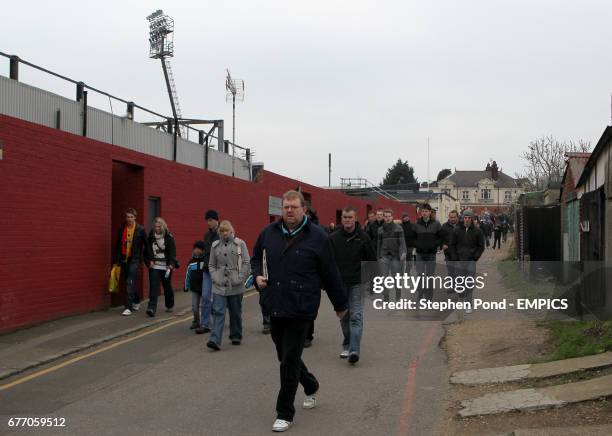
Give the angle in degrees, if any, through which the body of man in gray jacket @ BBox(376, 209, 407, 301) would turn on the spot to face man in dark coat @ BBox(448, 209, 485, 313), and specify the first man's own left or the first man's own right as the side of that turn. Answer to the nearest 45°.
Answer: approximately 90° to the first man's own left

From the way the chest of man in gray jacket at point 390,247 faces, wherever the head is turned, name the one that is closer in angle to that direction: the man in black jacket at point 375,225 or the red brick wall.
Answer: the red brick wall

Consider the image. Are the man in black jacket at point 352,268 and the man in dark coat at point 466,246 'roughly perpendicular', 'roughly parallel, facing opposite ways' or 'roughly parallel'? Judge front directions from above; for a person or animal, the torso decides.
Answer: roughly parallel

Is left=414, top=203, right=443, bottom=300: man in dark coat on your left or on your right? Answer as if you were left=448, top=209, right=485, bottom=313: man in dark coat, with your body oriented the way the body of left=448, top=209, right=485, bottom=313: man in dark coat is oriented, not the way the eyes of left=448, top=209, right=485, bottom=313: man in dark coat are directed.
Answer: on your right

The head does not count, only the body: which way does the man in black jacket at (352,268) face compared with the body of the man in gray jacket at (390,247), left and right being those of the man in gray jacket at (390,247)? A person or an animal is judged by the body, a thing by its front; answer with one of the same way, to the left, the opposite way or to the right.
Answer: the same way

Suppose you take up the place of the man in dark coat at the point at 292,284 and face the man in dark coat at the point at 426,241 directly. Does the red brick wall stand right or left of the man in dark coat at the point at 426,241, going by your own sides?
left

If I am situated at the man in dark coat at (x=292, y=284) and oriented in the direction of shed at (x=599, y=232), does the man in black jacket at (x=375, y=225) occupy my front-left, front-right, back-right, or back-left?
front-left

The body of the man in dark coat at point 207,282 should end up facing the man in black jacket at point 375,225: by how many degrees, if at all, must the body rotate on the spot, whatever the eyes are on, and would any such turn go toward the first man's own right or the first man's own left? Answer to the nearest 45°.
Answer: approximately 180°

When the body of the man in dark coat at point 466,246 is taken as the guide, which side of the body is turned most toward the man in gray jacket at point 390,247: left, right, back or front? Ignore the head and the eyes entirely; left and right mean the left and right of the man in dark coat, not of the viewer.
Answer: right

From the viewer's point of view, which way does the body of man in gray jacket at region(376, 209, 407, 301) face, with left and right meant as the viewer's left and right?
facing the viewer

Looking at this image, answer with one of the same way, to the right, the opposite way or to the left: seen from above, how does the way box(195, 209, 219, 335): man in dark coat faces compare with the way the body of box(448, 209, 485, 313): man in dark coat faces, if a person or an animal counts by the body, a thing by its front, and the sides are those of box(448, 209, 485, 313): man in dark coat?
the same way

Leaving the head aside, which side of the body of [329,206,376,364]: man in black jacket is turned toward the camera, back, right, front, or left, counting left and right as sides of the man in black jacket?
front

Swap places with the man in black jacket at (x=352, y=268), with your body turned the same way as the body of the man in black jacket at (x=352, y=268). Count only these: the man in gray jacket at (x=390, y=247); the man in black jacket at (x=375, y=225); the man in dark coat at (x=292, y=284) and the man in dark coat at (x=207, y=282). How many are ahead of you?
1

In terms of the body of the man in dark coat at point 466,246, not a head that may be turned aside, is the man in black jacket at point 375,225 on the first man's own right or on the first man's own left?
on the first man's own right

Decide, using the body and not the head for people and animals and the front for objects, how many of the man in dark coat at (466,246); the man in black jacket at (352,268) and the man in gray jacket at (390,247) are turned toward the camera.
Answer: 3

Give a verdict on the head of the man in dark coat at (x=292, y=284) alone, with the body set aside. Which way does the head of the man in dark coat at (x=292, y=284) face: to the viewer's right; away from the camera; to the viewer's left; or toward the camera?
toward the camera

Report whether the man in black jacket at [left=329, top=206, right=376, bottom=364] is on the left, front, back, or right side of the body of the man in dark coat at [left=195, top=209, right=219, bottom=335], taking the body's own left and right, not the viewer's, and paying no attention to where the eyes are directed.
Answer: left

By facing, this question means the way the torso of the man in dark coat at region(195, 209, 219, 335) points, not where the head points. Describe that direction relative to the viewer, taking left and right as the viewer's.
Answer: facing the viewer and to the left of the viewer
